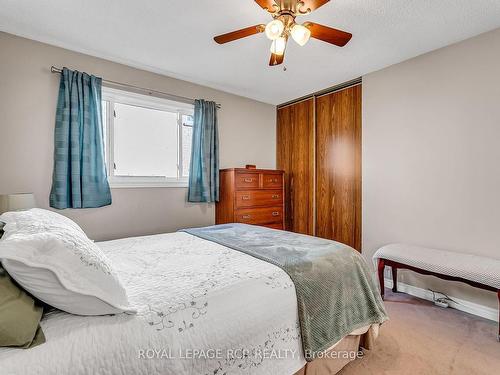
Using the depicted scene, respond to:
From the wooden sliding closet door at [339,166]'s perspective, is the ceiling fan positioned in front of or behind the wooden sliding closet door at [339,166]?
in front

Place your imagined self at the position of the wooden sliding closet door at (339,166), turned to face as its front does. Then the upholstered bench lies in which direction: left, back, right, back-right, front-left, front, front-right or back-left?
left

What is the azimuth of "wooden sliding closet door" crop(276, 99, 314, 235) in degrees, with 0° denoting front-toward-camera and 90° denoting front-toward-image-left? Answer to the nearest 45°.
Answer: approximately 45°

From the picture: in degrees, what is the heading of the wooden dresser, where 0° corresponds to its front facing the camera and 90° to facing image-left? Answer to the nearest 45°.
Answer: approximately 315°

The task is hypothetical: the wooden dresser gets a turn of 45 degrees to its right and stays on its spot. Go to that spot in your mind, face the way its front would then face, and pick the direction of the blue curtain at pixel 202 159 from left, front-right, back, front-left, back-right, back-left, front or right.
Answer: right

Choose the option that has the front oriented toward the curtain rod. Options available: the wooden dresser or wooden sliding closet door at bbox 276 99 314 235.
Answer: the wooden sliding closet door

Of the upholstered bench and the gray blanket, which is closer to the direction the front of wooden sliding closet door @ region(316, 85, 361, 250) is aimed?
the gray blanket

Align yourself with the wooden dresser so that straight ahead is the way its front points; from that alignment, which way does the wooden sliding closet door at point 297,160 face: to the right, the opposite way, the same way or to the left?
to the right

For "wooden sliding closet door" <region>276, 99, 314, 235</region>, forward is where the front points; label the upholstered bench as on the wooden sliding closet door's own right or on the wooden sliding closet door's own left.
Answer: on the wooden sliding closet door's own left

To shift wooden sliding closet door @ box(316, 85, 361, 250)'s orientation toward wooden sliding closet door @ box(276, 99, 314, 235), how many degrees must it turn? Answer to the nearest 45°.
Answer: approximately 90° to its right

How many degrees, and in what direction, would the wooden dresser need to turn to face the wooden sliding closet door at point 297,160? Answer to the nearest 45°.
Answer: approximately 90° to its left

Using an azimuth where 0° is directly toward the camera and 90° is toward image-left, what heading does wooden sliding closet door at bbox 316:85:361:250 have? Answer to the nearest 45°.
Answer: approximately 45°
